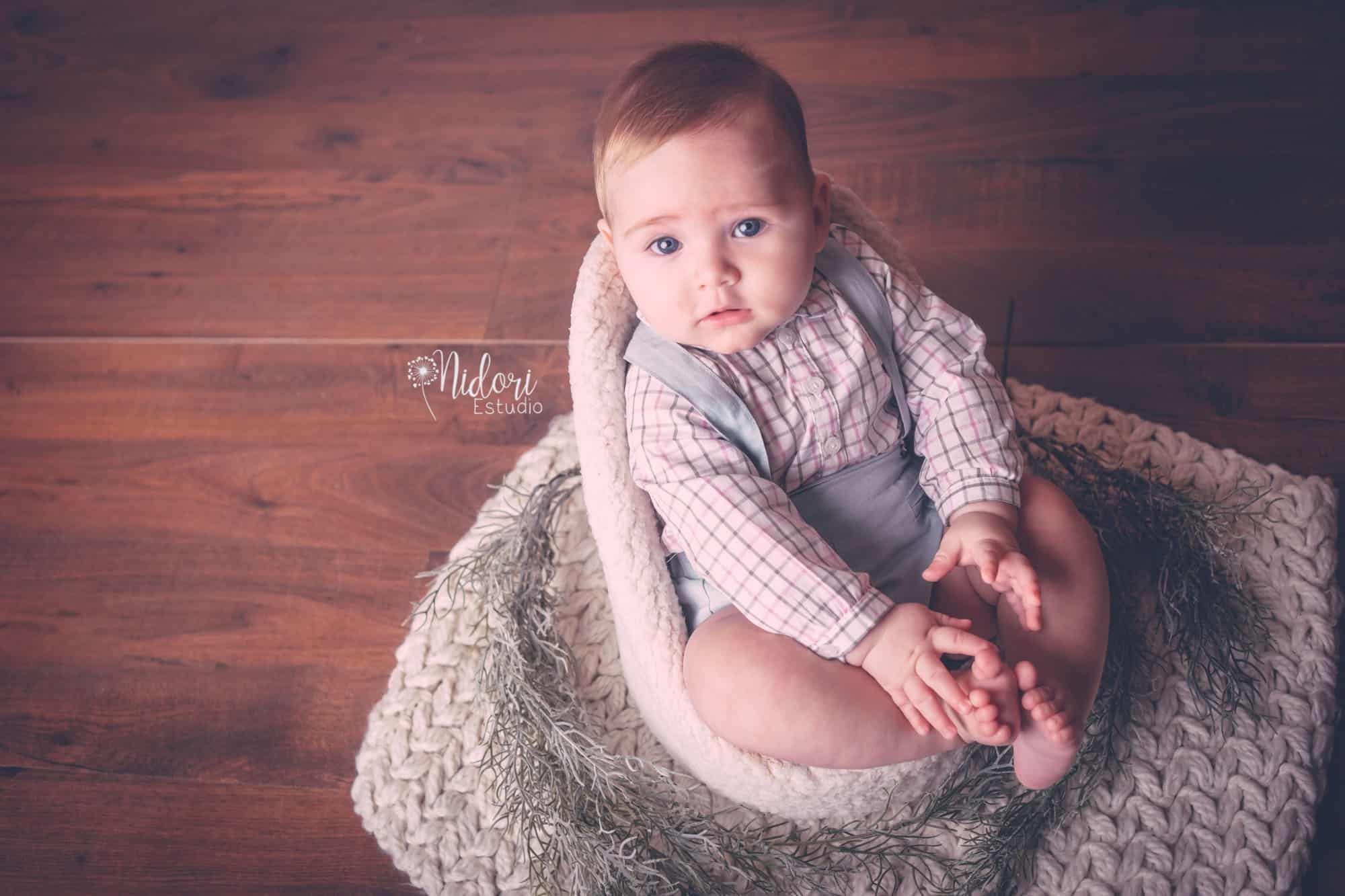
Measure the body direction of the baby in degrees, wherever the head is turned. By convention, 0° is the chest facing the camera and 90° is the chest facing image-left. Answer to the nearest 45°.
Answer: approximately 315°
